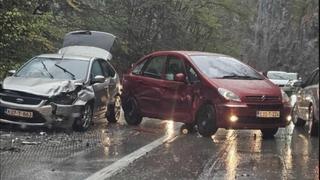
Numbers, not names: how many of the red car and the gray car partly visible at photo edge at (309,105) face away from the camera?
0

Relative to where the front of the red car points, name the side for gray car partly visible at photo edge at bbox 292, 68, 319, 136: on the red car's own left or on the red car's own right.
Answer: on the red car's own left

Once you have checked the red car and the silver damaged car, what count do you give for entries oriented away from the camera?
0

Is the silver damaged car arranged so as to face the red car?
no

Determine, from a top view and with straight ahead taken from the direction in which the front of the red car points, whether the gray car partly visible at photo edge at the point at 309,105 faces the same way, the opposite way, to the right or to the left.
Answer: to the right

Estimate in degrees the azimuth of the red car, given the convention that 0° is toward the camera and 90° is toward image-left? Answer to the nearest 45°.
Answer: approximately 315°

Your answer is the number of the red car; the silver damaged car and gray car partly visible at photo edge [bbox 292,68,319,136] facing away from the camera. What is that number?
0

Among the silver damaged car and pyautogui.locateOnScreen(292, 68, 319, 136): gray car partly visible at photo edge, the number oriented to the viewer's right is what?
0

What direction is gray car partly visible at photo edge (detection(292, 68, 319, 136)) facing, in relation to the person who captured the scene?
facing the viewer and to the left of the viewer

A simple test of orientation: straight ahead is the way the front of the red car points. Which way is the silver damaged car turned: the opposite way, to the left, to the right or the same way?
to the right

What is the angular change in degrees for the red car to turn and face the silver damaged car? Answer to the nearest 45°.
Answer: approximately 135° to its right

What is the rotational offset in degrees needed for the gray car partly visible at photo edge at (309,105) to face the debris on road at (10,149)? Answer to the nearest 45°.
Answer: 0° — it already faces it

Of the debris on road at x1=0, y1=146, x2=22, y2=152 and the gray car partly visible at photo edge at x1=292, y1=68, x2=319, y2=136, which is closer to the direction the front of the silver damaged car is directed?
the debris on road

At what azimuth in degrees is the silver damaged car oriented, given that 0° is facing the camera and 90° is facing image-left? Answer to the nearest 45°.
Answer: approximately 45°

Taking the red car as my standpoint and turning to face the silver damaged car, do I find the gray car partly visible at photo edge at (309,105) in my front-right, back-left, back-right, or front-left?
back-right

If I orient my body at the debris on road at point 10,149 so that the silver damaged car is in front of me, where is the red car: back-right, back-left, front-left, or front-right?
front-right
